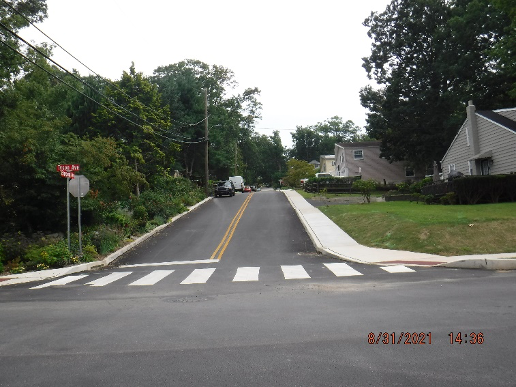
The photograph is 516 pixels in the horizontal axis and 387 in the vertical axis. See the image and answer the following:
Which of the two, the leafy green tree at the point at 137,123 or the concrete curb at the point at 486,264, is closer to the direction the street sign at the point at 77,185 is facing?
the leafy green tree

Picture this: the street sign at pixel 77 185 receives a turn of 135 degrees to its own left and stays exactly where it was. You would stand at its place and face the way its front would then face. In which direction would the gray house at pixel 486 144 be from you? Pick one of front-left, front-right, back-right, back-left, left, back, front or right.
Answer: back-left

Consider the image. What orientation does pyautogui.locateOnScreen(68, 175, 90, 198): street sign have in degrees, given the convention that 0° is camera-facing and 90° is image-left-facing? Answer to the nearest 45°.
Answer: approximately 180°

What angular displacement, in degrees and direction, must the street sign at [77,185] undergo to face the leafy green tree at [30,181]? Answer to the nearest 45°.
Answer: approximately 45° to its left

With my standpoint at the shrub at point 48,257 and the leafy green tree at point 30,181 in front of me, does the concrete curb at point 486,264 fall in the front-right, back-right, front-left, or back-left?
back-right

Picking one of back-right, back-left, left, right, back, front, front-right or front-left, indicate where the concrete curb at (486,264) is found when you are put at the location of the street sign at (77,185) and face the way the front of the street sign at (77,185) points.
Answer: back-right
